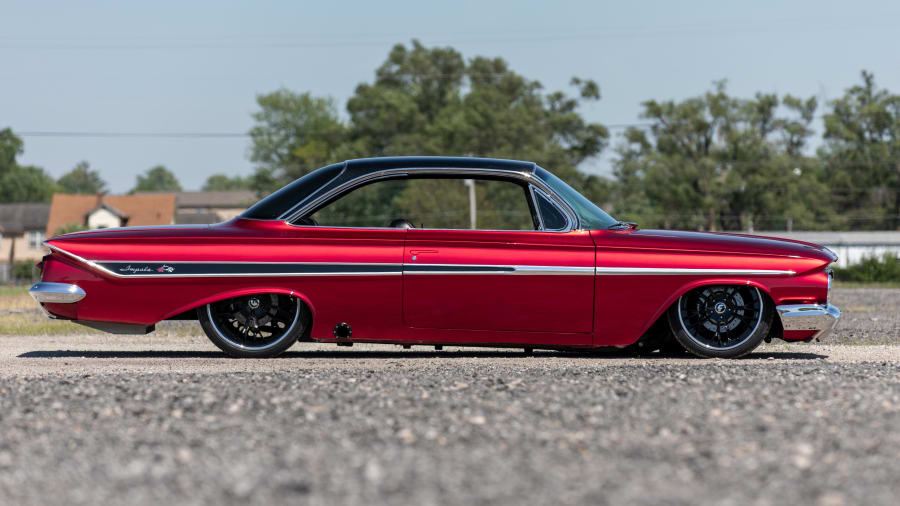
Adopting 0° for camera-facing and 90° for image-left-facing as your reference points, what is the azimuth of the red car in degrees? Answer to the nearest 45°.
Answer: approximately 270°

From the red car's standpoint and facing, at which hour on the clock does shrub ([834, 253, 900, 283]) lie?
The shrub is roughly at 10 o'clock from the red car.
